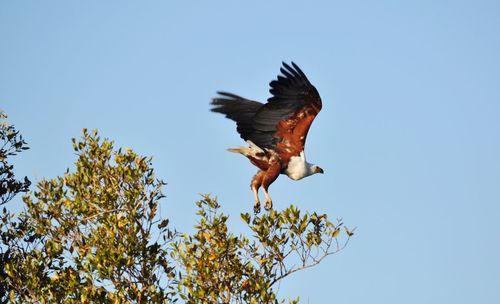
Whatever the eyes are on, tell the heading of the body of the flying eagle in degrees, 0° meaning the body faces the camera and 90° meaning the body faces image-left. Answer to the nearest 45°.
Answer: approximately 270°
